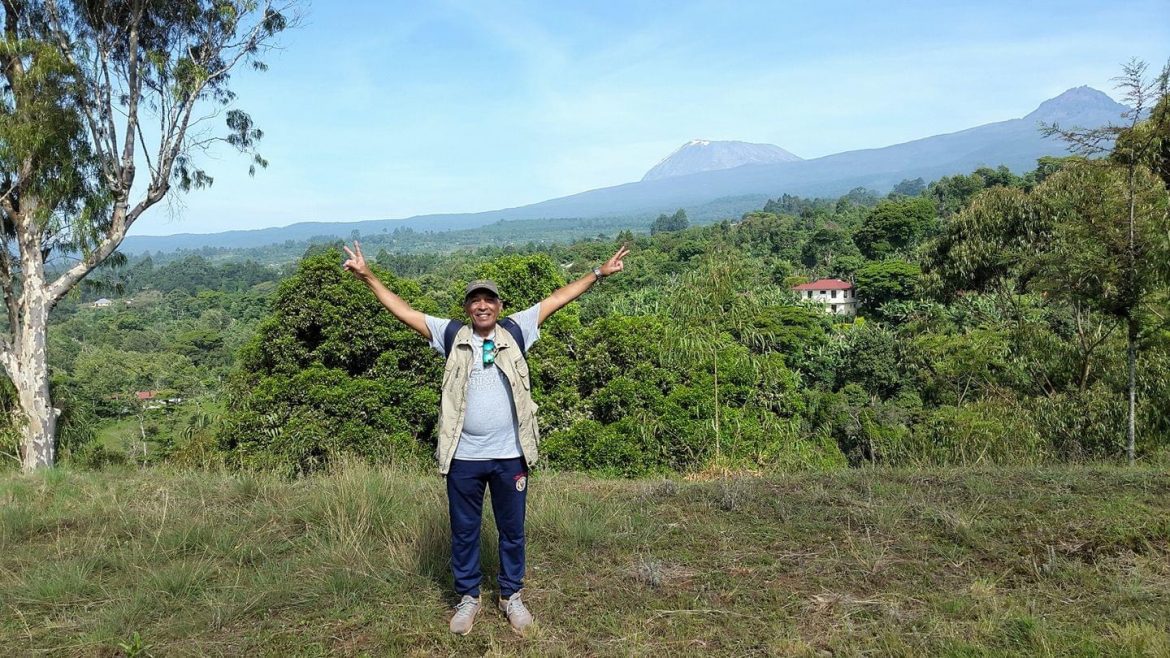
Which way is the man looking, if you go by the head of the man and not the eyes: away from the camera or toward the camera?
toward the camera

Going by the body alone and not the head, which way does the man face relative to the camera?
toward the camera
